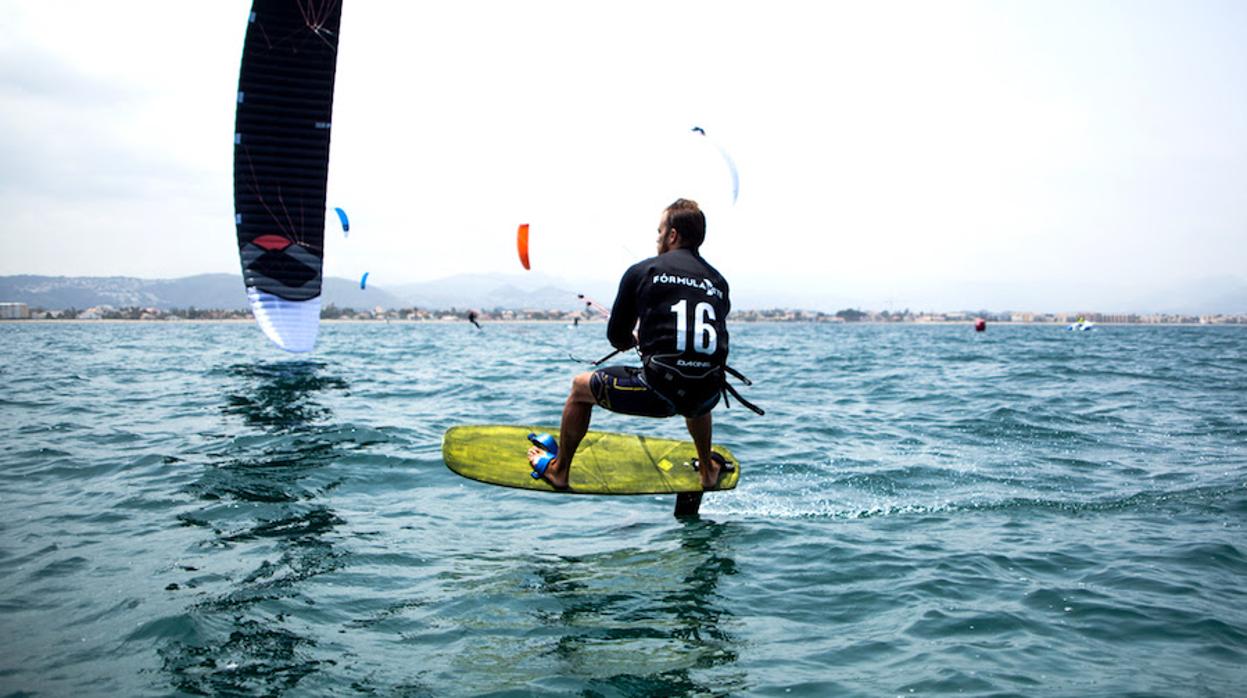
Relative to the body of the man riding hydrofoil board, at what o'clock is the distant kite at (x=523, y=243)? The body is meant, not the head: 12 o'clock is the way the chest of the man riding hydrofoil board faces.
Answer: The distant kite is roughly at 1 o'clock from the man riding hydrofoil board.

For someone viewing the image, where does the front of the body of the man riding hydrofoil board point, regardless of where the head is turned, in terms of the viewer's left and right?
facing away from the viewer and to the left of the viewer

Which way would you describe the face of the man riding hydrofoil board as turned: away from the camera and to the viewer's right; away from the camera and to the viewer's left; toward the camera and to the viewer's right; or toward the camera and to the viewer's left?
away from the camera and to the viewer's left

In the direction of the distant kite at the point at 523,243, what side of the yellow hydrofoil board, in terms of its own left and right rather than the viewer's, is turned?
right

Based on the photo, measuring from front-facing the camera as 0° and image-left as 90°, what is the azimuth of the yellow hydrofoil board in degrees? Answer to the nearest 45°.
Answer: approximately 90°
